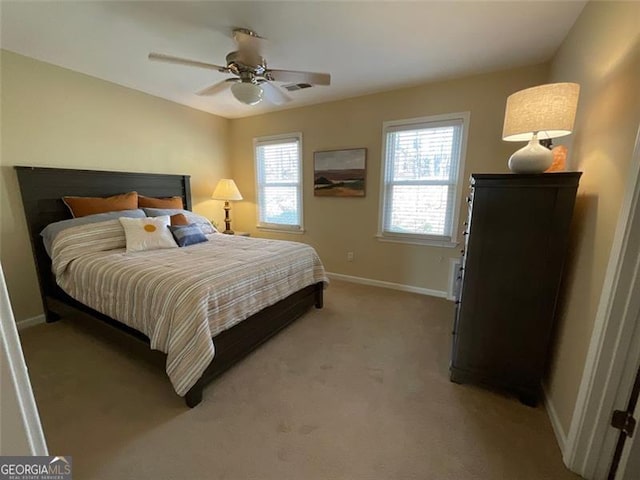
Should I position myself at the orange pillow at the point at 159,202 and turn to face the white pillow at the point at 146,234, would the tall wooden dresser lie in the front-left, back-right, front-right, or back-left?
front-left

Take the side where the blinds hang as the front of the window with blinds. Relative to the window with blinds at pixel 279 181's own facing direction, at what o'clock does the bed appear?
The bed is roughly at 12 o'clock from the window with blinds.

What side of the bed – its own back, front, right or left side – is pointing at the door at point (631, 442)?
front

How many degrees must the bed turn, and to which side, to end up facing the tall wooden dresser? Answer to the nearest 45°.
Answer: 0° — it already faces it

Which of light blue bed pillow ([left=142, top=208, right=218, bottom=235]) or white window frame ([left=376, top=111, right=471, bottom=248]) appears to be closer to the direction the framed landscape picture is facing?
the light blue bed pillow

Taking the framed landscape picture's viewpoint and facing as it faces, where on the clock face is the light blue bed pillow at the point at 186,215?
The light blue bed pillow is roughly at 1 o'clock from the framed landscape picture.

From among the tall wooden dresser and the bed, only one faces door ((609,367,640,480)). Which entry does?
the bed

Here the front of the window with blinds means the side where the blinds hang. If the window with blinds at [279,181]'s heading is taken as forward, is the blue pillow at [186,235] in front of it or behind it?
in front

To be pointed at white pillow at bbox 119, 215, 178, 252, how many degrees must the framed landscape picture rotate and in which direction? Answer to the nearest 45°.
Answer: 0° — it already faces it

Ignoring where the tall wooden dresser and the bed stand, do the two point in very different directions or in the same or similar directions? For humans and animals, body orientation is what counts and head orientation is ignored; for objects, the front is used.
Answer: very different directions

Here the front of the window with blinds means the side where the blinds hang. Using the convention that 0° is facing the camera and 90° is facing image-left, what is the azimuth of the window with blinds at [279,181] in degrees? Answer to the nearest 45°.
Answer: approximately 45°

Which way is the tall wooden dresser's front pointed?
to the viewer's left

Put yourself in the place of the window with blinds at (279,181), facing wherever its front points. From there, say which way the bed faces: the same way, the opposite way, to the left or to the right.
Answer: to the left

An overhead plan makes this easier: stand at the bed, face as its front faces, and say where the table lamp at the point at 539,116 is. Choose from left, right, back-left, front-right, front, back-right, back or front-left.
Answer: front

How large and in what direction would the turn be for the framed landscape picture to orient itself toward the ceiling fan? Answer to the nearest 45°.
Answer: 0° — it already faces it

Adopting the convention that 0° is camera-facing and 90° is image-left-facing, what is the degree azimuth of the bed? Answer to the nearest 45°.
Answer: approximately 315°

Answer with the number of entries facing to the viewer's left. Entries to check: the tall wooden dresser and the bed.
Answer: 1

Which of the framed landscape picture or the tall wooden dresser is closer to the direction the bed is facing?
the tall wooden dresser
